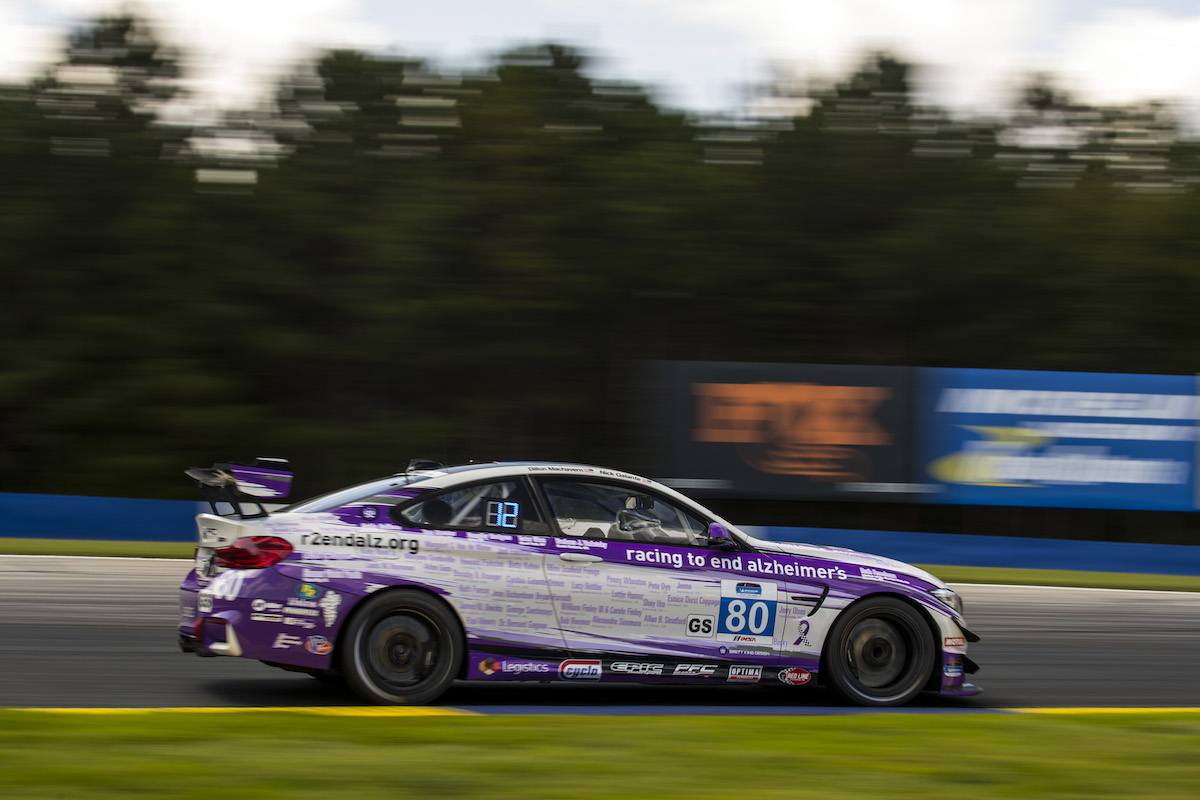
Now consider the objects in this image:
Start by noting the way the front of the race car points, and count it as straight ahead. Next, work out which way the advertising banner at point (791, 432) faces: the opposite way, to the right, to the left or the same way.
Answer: to the right

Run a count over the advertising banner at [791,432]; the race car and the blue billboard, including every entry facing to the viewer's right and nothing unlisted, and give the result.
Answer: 1

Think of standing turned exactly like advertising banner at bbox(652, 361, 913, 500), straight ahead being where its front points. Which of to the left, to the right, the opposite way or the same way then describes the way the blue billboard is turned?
the same way

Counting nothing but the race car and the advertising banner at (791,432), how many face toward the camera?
1

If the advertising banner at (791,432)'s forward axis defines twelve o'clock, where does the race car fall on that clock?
The race car is roughly at 12 o'clock from the advertising banner.

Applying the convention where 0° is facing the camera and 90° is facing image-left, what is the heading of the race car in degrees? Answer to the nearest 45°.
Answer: approximately 270°

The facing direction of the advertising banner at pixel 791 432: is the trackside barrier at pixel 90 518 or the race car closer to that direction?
the race car

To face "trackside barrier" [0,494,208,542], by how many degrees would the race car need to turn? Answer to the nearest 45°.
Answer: approximately 135° to its left

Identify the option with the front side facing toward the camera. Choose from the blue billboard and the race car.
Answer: the blue billboard

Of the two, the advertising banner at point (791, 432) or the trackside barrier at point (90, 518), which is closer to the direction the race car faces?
the advertising banner

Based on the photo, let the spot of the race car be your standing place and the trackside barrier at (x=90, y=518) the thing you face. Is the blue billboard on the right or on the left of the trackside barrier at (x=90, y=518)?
right

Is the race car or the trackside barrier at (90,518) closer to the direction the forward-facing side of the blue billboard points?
the race car

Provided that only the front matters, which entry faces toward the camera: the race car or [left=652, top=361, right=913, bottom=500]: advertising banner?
the advertising banner

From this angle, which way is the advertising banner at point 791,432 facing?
toward the camera

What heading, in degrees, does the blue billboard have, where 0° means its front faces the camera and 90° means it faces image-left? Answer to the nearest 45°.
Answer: approximately 0°

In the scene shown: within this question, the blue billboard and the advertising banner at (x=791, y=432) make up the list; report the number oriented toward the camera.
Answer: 2
